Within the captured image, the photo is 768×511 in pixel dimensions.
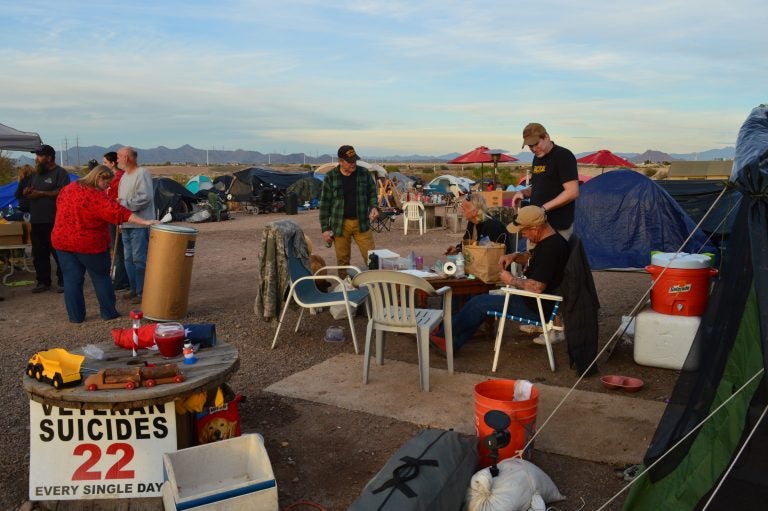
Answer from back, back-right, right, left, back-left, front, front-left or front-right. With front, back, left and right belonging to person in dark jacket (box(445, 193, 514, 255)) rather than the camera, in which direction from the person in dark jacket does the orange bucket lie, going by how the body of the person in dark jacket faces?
front-left

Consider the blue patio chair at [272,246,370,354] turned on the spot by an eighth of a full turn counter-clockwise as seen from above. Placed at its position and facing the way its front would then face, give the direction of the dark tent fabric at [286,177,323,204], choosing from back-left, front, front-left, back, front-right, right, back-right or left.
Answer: front-left

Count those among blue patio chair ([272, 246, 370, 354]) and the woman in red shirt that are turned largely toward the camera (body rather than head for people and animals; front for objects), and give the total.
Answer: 0

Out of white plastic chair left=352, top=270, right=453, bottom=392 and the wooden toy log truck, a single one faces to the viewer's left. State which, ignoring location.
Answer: the wooden toy log truck

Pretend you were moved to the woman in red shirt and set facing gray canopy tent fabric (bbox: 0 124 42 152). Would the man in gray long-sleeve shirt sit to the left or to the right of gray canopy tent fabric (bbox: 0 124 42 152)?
right

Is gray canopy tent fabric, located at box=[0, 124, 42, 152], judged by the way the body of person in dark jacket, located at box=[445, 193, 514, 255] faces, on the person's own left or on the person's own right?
on the person's own right

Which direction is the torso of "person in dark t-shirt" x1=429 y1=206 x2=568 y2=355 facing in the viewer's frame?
to the viewer's left

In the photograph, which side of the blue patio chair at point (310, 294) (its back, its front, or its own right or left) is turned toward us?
right

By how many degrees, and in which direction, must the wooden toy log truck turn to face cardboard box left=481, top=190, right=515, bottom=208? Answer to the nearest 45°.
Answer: approximately 135° to its right

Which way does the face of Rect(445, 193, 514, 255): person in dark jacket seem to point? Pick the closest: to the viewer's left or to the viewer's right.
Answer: to the viewer's left

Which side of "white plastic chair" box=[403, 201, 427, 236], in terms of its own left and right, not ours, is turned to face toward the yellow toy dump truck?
front

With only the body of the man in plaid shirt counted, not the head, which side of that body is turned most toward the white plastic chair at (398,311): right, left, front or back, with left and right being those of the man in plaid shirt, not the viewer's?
front

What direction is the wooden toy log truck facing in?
to the viewer's left

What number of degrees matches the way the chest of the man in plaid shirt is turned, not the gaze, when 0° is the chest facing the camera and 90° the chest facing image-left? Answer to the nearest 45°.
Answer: approximately 0°

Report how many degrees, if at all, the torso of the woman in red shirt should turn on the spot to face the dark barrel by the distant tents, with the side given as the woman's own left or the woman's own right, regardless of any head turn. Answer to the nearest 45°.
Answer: approximately 45° to the woman's own left

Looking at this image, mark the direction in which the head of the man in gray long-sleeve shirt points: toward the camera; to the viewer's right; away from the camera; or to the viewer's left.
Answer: to the viewer's left
